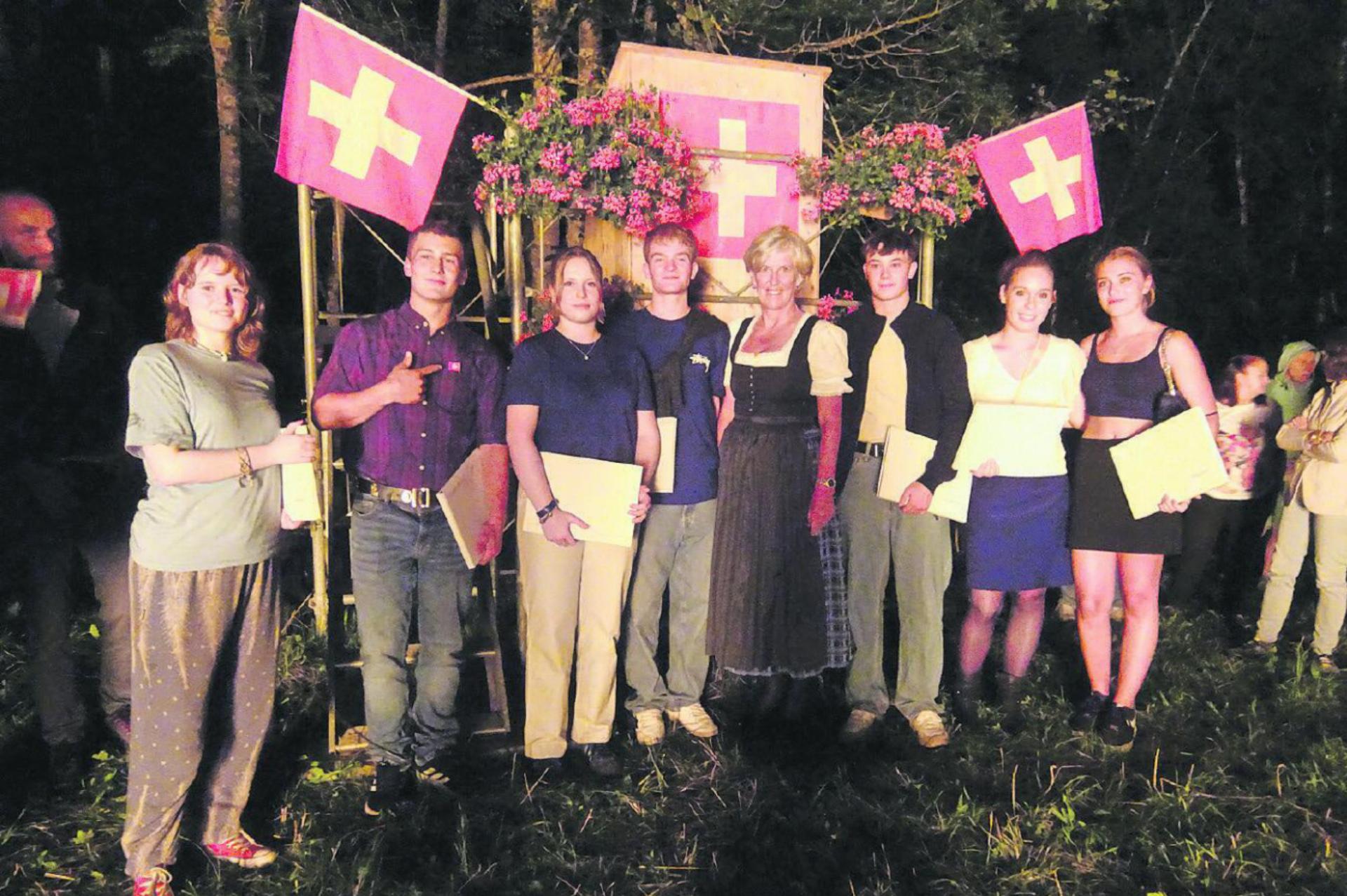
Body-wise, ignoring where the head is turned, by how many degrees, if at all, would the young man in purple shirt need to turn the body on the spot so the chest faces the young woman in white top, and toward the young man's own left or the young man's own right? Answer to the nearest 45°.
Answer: approximately 90° to the young man's own left

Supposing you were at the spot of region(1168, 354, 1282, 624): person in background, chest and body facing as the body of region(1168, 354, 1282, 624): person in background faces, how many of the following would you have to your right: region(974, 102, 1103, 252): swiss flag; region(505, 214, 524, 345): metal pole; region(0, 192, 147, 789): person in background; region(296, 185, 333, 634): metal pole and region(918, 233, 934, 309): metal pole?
5

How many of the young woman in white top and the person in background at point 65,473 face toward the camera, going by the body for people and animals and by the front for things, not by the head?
2

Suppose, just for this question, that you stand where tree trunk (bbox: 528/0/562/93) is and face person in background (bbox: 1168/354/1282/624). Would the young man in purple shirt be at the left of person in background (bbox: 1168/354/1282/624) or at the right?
right

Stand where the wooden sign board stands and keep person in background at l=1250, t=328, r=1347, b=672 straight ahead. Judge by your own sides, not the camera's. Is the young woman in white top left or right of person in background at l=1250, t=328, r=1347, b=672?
right

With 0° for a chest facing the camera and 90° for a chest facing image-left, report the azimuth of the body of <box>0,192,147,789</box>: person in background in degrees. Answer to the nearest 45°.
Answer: approximately 0°

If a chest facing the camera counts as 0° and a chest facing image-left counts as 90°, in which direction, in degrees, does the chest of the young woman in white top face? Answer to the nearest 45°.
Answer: approximately 0°

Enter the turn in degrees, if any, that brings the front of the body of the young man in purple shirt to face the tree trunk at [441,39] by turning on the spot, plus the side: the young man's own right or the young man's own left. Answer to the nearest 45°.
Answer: approximately 180°

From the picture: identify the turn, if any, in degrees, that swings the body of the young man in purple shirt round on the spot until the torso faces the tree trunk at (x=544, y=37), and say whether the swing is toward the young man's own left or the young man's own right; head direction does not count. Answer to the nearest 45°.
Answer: approximately 180°

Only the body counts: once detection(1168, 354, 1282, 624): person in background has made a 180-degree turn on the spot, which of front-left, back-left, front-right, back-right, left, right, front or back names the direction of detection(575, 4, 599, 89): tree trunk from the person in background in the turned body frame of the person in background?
front-left
